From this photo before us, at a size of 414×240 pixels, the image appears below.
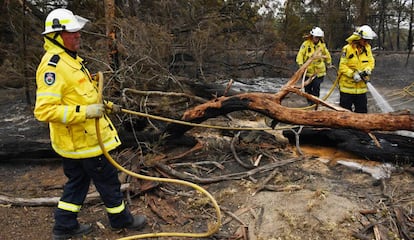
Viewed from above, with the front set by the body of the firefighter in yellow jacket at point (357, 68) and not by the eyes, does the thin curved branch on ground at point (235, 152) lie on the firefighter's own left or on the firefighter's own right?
on the firefighter's own right

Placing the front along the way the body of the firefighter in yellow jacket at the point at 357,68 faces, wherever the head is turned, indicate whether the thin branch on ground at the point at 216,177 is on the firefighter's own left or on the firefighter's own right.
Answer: on the firefighter's own right

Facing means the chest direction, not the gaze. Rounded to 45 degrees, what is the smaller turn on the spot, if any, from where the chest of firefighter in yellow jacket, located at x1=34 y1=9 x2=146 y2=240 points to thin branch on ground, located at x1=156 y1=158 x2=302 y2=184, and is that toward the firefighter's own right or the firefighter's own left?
approximately 45° to the firefighter's own left

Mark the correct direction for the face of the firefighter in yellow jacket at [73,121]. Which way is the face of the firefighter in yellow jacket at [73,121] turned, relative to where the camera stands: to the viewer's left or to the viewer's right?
to the viewer's right

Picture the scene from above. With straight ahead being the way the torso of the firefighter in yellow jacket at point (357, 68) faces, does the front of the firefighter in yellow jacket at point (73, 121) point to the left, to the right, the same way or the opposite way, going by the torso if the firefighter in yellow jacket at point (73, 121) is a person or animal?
to the left

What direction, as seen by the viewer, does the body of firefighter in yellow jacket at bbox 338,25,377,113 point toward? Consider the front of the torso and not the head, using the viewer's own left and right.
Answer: facing the viewer and to the right of the viewer

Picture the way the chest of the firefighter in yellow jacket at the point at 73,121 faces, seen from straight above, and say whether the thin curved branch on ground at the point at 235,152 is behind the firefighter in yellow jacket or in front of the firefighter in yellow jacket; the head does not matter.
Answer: in front

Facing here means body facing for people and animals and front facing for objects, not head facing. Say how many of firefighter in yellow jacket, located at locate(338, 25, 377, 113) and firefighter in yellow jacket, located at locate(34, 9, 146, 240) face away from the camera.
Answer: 0

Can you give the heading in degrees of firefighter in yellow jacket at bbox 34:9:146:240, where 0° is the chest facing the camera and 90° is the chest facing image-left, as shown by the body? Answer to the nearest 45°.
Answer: approximately 270°
